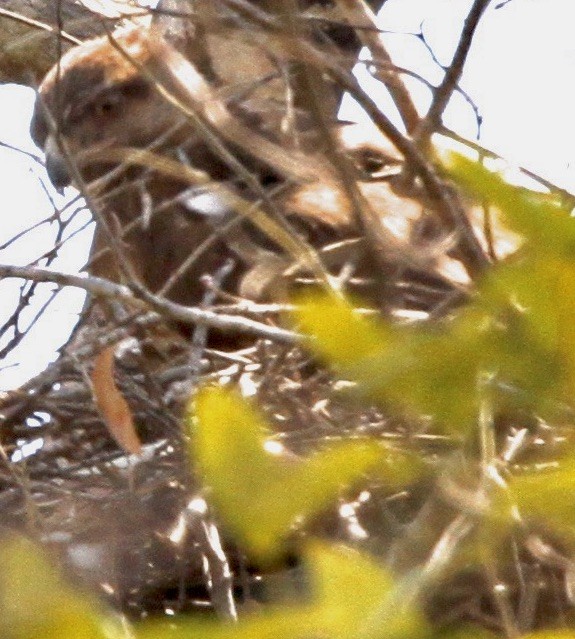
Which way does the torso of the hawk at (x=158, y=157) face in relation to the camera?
to the viewer's left

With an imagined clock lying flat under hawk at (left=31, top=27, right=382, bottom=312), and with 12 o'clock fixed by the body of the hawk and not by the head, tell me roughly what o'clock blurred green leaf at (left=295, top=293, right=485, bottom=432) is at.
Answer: The blurred green leaf is roughly at 9 o'clock from the hawk.

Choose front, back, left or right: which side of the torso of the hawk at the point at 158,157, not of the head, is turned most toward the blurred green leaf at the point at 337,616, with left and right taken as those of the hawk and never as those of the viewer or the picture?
left

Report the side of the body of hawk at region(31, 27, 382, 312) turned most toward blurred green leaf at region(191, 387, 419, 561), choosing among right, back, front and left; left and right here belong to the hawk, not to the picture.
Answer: left

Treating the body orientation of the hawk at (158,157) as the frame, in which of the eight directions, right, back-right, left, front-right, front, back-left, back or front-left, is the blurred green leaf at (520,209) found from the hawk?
left

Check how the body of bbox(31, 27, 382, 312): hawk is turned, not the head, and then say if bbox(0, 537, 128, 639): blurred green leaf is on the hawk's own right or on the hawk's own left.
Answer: on the hawk's own left

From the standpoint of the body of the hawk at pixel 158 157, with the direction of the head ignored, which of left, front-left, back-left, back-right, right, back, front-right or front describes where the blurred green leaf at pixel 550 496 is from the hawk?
left
